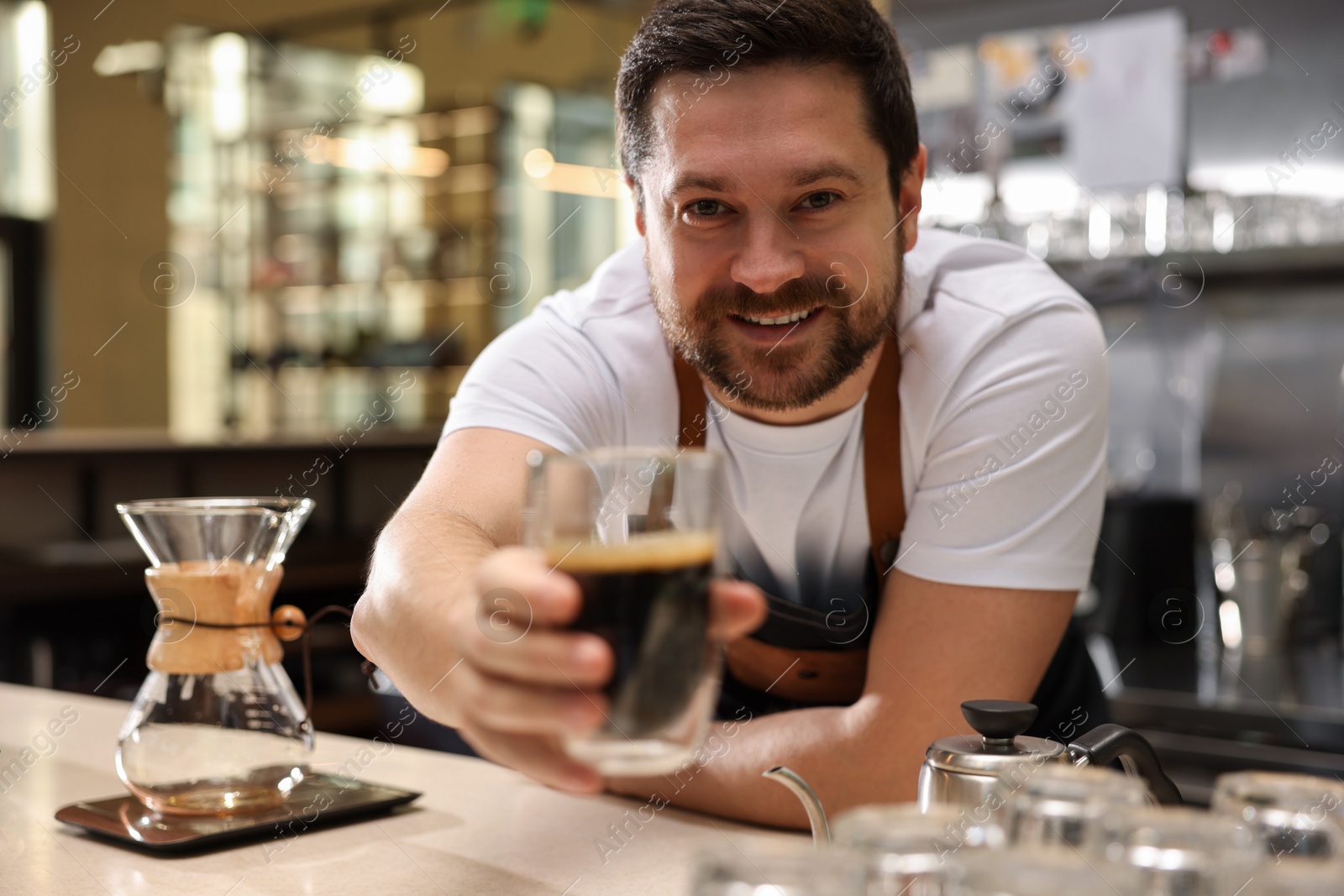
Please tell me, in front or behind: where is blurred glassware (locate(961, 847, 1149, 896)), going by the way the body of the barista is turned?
in front

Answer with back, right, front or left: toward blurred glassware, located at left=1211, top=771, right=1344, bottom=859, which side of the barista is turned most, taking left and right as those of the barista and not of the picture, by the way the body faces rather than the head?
front

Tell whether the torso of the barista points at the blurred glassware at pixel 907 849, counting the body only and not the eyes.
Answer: yes

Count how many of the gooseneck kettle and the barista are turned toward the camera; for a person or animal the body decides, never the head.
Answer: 1

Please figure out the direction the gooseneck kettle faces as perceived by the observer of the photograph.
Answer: facing to the left of the viewer

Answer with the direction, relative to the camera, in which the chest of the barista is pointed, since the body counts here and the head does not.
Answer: toward the camera

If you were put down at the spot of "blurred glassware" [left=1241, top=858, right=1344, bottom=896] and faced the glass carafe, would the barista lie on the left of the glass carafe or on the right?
right

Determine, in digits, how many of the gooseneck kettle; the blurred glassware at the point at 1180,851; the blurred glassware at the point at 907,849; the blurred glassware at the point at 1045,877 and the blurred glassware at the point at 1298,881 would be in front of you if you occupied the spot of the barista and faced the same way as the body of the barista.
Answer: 5
